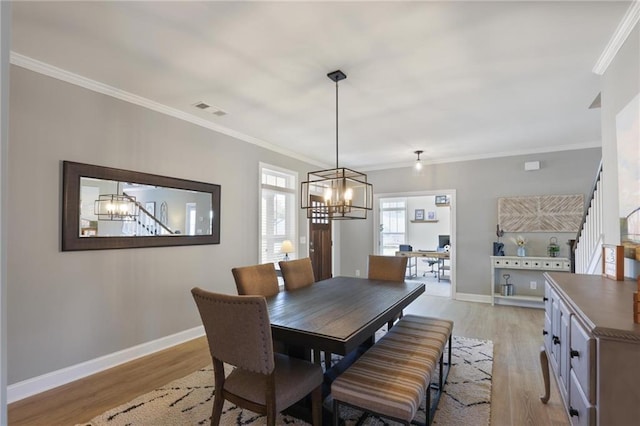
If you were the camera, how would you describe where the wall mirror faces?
facing the viewer and to the right of the viewer

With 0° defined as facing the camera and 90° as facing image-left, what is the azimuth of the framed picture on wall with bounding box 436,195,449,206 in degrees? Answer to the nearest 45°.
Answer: approximately 0°

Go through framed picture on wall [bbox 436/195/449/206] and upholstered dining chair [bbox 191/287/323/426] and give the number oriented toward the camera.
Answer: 1

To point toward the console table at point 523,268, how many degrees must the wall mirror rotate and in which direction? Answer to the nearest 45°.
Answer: approximately 45° to its left

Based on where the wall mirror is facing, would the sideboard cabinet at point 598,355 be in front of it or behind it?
in front

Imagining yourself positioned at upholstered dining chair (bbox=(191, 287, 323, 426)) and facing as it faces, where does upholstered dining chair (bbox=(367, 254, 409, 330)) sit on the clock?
upholstered dining chair (bbox=(367, 254, 409, 330)) is roughly at 12 o'clock from upholstered dining chair (bbox=(191, 287, 323, 426)).

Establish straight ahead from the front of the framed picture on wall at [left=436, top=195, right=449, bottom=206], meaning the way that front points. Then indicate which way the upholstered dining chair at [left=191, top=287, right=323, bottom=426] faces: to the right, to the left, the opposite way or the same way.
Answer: the opposite way

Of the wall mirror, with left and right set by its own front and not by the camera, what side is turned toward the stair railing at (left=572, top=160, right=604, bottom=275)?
front

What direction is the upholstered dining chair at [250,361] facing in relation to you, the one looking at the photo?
facing away from the viewer and to the right of the viewer

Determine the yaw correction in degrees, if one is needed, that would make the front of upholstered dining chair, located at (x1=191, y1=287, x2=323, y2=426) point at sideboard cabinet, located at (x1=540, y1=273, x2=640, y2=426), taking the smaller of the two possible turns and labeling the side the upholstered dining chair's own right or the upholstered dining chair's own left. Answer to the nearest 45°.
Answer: approximately 90° to the upholstered dining chair's own right

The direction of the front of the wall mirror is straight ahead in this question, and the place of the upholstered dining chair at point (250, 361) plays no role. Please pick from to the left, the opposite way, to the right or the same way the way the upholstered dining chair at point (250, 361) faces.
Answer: to the left

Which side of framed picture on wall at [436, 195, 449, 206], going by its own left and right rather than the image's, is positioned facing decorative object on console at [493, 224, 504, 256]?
front

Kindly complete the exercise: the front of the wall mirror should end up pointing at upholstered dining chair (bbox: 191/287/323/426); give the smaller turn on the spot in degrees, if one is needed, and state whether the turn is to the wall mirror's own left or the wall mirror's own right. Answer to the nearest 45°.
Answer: approximately 45° to the wall mirror's own right

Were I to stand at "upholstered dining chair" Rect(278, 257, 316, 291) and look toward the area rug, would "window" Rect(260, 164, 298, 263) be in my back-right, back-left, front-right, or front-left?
back-right
